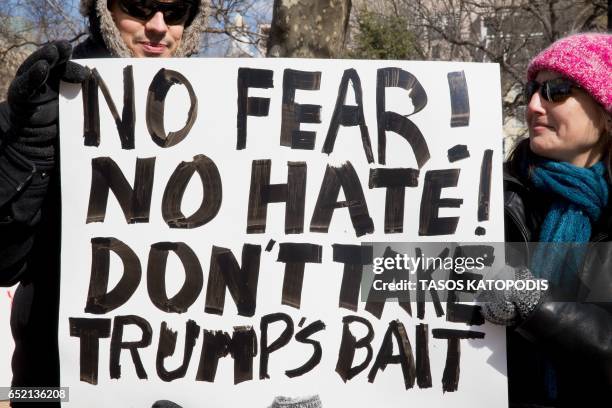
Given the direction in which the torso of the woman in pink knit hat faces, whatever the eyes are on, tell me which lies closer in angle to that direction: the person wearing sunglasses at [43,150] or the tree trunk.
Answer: the person wearing sunglasses

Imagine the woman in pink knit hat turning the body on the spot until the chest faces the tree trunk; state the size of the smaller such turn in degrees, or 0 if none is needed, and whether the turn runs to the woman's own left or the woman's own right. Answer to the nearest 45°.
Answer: approximately 90° to the woman's own right

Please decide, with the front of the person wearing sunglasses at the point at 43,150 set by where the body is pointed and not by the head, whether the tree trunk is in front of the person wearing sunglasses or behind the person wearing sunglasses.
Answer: behind

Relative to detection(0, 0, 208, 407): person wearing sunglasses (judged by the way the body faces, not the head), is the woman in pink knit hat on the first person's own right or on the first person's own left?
on the first person's own left

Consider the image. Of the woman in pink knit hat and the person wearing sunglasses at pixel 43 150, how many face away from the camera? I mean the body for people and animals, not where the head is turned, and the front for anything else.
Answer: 0

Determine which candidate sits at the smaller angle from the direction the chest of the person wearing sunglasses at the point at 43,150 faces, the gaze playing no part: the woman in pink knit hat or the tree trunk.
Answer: the woman in pink knit hat

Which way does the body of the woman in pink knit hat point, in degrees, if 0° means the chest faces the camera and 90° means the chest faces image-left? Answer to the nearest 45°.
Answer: approximately 45°

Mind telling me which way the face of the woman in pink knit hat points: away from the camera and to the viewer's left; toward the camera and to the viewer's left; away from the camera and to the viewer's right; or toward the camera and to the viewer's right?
toward the camera and to the viewer's left

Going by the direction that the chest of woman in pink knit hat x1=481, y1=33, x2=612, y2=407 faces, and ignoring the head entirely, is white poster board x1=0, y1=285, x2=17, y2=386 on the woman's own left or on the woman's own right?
on the woman's own right
